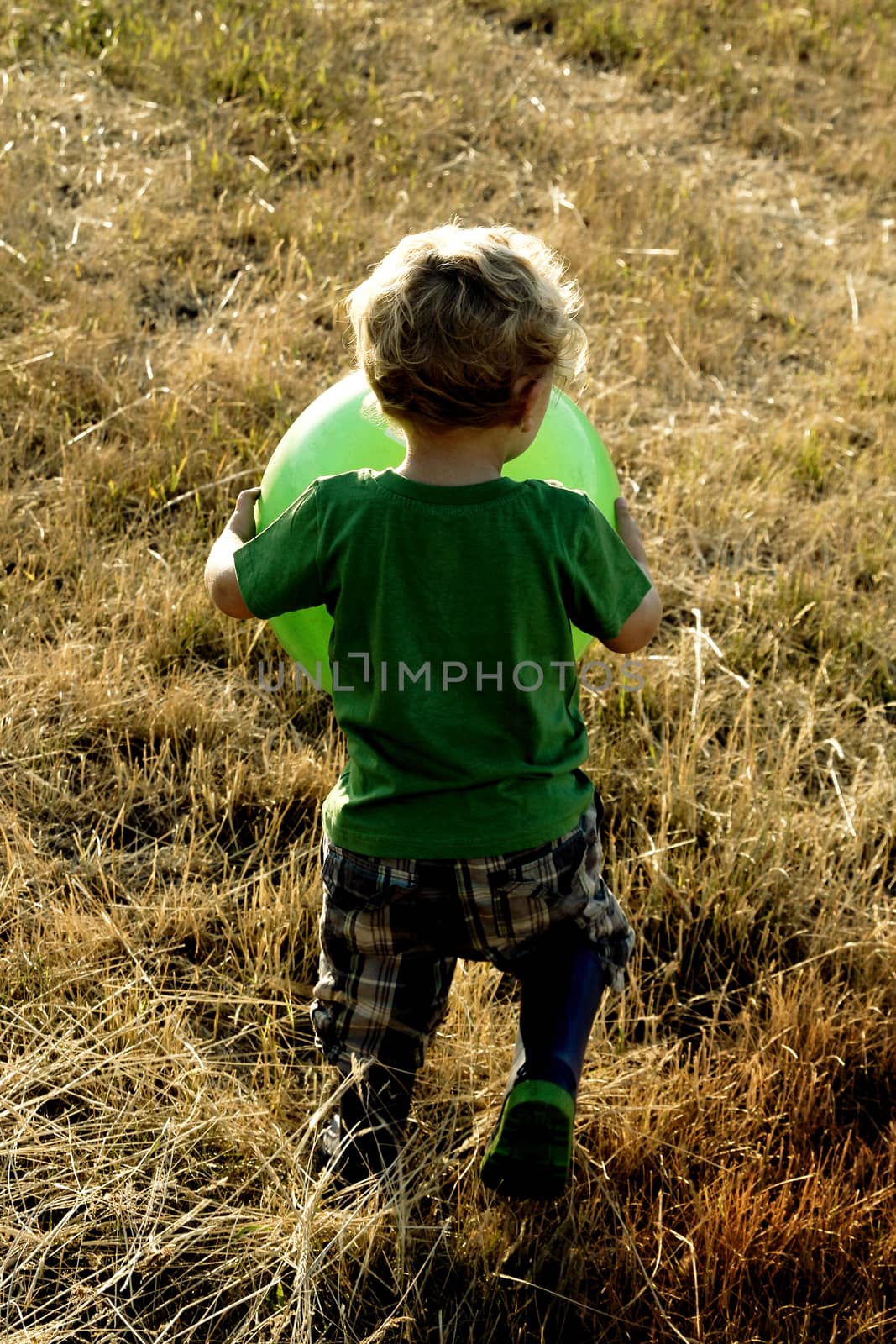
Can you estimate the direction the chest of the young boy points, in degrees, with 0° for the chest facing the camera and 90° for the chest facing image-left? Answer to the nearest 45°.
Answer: approximately 180°
